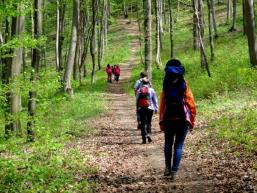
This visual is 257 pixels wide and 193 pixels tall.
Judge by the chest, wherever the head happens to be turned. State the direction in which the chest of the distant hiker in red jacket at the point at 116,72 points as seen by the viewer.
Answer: away from the camera

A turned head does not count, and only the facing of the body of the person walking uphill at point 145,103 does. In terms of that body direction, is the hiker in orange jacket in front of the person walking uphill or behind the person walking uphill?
behind

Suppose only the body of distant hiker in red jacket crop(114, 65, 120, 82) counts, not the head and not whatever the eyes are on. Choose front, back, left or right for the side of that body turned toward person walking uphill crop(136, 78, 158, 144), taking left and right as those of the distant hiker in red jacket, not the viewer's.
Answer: back

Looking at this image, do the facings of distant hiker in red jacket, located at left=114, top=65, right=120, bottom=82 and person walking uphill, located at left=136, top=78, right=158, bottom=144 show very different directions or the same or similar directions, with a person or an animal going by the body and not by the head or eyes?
same or similar directions

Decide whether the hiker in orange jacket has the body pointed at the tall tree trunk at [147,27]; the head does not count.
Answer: yes

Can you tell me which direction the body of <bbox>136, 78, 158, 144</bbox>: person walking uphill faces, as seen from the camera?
away from the camera

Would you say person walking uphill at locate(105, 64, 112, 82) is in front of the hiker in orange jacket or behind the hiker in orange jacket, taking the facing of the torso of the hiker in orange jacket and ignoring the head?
in front

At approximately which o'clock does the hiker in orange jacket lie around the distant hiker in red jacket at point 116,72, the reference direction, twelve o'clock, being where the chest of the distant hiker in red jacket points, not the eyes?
The hiker in orange jacket is roughly at 6 o'clock from the distant hiker in red jacket.

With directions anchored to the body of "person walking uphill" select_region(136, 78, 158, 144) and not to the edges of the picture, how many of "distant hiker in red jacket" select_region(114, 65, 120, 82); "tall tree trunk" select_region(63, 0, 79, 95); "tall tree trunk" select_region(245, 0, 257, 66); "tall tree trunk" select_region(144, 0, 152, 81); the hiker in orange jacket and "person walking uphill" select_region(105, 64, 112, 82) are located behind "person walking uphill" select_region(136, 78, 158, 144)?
1

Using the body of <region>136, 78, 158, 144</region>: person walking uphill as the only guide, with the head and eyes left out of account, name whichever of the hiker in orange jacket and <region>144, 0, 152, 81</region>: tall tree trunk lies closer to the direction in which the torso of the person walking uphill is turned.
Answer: the tall tree trunk

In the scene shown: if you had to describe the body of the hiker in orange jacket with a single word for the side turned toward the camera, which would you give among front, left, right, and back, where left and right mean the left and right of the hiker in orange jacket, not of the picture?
back

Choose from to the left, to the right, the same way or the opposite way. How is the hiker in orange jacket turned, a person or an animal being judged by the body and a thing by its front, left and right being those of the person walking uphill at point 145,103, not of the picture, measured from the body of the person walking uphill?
the same way

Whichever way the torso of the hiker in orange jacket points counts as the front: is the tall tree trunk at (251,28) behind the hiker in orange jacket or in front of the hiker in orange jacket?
in front

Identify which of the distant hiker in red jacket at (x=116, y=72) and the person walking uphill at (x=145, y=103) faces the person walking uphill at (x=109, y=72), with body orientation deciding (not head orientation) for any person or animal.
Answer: the person walking uphill at (x=145, y=103)

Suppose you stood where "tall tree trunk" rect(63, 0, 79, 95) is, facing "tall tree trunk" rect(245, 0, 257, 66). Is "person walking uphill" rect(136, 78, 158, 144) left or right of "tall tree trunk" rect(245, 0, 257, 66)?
right
